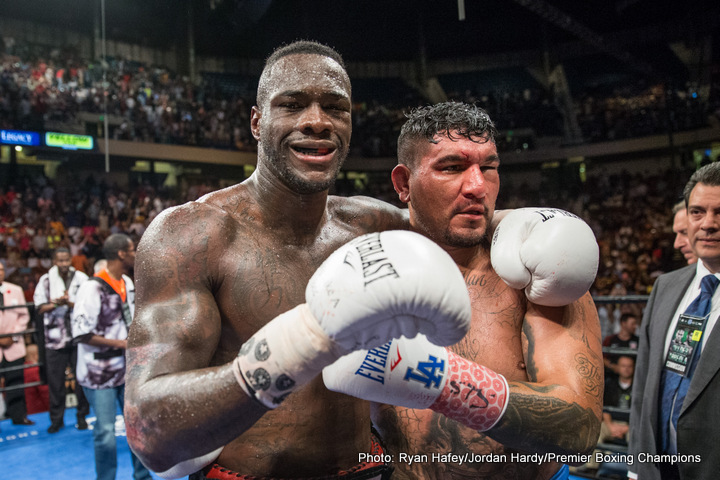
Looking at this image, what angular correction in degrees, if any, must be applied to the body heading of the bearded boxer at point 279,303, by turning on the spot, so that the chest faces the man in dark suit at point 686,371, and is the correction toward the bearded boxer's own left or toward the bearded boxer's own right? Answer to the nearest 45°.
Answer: approximately 90° to the bearded boxer's own left
